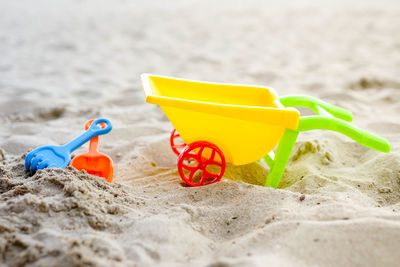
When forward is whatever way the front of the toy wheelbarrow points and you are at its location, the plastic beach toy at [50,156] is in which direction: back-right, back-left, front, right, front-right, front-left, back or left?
front

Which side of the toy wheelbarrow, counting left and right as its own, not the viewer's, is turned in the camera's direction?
left
